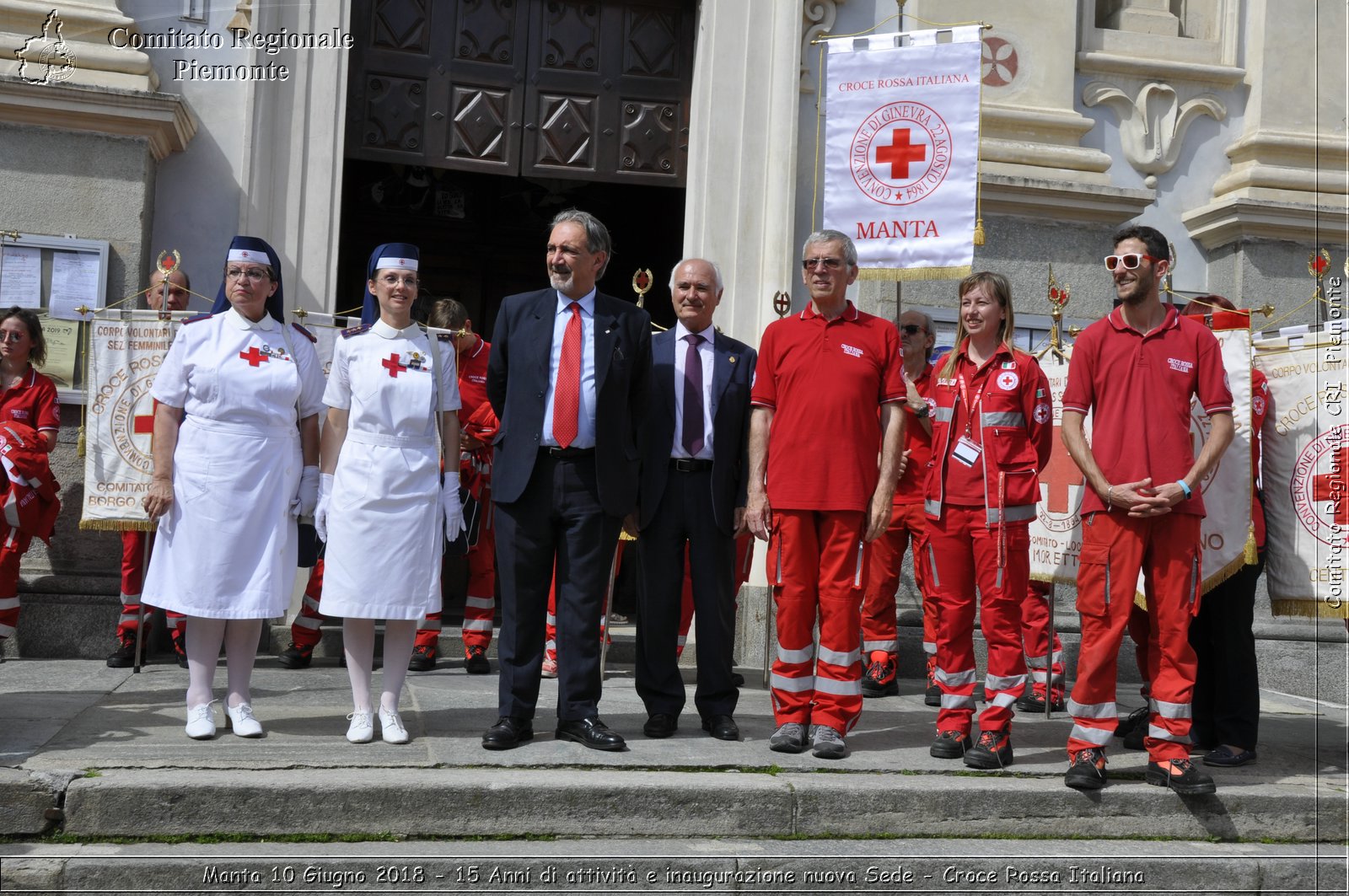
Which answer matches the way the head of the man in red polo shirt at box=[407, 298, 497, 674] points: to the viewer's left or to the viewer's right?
to the viewer's left

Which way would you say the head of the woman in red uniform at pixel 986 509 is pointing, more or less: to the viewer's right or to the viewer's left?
to the viewer's left

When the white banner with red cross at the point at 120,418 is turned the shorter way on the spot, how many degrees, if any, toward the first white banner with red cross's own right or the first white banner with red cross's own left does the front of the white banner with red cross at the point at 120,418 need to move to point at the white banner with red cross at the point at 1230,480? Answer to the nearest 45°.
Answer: approximately 45° to the first white banner with red cross's own left

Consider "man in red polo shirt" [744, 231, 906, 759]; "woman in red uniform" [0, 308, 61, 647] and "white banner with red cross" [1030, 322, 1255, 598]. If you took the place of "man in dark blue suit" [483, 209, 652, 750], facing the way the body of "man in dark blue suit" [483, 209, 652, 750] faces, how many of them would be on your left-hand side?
2

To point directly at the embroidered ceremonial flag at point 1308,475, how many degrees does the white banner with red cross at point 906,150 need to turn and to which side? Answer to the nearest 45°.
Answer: approximately 45° to its left

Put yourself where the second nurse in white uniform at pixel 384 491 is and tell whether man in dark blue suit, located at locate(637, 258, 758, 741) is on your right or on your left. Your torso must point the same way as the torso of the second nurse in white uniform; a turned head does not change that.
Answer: on your left

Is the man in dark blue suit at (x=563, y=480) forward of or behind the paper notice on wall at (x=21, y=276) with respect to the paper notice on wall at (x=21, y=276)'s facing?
forward

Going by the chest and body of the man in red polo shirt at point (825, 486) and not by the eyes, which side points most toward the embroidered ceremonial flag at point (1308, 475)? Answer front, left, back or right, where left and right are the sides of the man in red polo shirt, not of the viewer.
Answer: left

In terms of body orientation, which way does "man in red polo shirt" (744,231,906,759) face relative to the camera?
toward the camera

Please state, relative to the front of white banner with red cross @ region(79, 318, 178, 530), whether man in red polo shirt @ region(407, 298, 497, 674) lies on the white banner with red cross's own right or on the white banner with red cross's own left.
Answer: on the white banner with red cross's own left

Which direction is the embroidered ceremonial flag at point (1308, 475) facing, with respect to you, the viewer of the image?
facing the viewer

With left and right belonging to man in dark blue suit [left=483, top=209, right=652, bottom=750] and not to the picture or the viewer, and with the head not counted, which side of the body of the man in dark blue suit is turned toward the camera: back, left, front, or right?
front

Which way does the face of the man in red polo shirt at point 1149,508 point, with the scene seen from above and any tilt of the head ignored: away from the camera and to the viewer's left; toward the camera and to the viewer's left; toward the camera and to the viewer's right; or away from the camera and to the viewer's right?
toward the camera and to the viewer's left

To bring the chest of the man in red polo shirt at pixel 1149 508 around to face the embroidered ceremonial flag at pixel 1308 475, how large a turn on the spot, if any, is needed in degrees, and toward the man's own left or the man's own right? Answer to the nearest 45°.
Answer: approximately 135° to the man's own left
